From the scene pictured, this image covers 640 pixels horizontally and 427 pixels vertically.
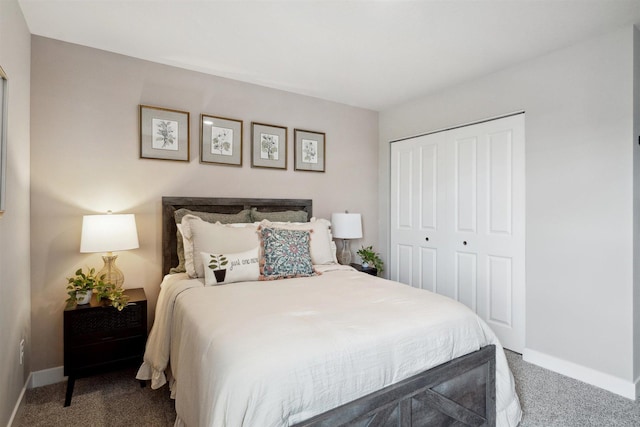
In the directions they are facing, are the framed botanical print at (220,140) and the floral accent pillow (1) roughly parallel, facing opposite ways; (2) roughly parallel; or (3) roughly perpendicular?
roughly parallel

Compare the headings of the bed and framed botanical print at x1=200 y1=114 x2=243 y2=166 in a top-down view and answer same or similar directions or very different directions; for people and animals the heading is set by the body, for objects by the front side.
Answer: same or similar directions

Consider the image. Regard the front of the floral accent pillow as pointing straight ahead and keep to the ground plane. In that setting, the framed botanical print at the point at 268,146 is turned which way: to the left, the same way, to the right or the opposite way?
the same way

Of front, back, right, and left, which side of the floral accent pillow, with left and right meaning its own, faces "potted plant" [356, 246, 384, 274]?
left

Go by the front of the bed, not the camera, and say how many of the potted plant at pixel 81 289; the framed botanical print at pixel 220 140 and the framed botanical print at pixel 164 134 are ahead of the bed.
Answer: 0

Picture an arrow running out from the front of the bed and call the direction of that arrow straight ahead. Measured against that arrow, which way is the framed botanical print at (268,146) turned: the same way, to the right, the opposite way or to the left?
the same way

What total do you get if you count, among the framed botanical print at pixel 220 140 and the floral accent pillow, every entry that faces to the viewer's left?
0

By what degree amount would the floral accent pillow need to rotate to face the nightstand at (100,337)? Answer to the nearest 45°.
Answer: approximately 135° to its right

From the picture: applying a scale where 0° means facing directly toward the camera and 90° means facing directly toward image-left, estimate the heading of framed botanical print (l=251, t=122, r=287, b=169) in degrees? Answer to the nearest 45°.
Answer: approximately 315°

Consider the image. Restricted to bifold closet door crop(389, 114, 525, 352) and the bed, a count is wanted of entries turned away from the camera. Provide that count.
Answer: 0

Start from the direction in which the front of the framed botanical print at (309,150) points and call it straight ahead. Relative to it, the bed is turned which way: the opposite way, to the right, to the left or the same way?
the same way

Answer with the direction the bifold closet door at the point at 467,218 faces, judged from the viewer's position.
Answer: facing the viewer and to the left of the viewer

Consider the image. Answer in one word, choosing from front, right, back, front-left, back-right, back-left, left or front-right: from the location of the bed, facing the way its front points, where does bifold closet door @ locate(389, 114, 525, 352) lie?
left

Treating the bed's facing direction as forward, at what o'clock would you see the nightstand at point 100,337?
The nightstand is roughly at 5 o'clock from the bed.

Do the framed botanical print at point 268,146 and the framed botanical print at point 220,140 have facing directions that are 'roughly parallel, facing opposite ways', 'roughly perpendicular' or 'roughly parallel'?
roughly parallel

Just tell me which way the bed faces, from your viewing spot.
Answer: facing the viewer and to the right of the viewer
